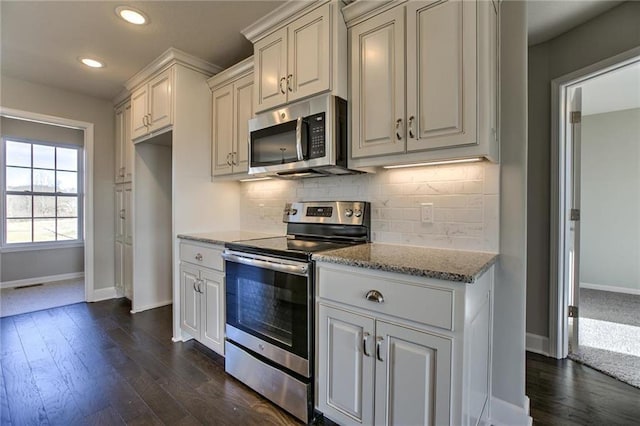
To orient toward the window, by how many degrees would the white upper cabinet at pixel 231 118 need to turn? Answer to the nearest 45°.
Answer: approximately 90° to its right

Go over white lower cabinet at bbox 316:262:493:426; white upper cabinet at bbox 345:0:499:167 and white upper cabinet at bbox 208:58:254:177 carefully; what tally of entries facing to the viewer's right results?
0

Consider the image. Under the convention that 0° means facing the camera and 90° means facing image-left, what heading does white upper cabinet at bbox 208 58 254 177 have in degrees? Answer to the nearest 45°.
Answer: approximately 45°

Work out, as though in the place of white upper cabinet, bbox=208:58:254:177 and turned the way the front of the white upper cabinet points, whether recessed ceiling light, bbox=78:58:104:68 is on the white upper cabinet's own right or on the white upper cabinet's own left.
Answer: on the white upper cabinet's own right

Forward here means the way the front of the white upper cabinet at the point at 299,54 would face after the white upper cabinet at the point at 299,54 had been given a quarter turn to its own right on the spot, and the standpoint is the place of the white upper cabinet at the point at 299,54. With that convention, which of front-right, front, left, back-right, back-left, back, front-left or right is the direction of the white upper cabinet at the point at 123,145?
front

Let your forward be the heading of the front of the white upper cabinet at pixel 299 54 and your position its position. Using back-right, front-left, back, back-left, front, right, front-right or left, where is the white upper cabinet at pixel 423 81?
left

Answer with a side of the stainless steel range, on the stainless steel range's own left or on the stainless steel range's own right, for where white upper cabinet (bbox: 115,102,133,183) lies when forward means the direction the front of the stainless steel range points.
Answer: on the stainless steel range's own right

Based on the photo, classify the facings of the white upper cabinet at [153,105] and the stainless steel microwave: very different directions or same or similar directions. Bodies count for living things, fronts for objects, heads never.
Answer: same or similar directions

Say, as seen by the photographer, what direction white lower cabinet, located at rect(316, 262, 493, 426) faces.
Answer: facing the viewer and to the left of the viewer

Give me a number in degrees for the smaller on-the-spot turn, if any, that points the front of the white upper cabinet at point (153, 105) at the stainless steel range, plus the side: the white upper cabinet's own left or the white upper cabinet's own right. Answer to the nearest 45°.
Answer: approximately 90° to the white upper cabinet's own left
